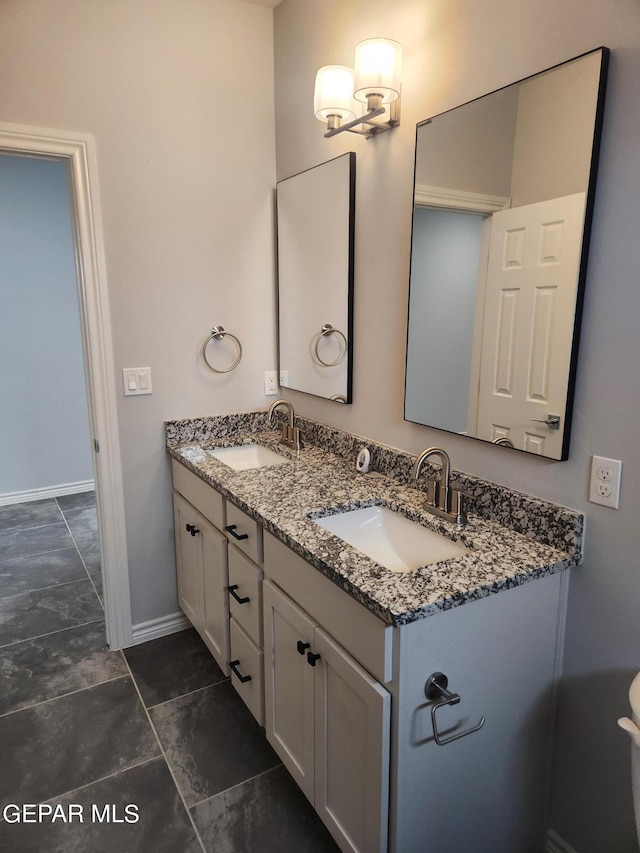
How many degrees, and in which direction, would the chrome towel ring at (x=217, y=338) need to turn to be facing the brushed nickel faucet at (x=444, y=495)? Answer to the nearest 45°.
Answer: approximately 45° to its left

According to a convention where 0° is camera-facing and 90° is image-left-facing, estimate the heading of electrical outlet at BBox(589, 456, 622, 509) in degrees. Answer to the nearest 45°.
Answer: approximately 45°

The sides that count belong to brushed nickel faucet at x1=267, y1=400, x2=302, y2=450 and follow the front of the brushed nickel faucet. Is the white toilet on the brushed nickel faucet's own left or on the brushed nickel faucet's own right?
on the brushed nickel faucet's own left

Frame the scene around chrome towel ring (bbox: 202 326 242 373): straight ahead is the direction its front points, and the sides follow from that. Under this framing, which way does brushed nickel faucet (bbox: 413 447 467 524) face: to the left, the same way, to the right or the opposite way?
to the right

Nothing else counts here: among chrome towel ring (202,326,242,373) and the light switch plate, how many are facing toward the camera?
2

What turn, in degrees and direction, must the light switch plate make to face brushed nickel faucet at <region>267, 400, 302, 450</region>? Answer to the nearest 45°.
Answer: approximately 90° to its left

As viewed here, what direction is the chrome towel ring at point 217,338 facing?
toward the camera

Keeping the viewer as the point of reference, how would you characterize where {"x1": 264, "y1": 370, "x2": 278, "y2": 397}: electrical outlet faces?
facing the viewer and to the right of the viewer

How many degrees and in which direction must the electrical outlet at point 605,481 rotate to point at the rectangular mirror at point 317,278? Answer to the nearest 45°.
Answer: approximately 90° to its right

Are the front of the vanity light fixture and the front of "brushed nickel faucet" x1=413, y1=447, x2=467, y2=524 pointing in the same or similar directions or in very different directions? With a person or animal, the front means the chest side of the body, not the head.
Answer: same or similar directions

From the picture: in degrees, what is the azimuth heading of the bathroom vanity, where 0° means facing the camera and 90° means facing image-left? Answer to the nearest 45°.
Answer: approximately 45°
